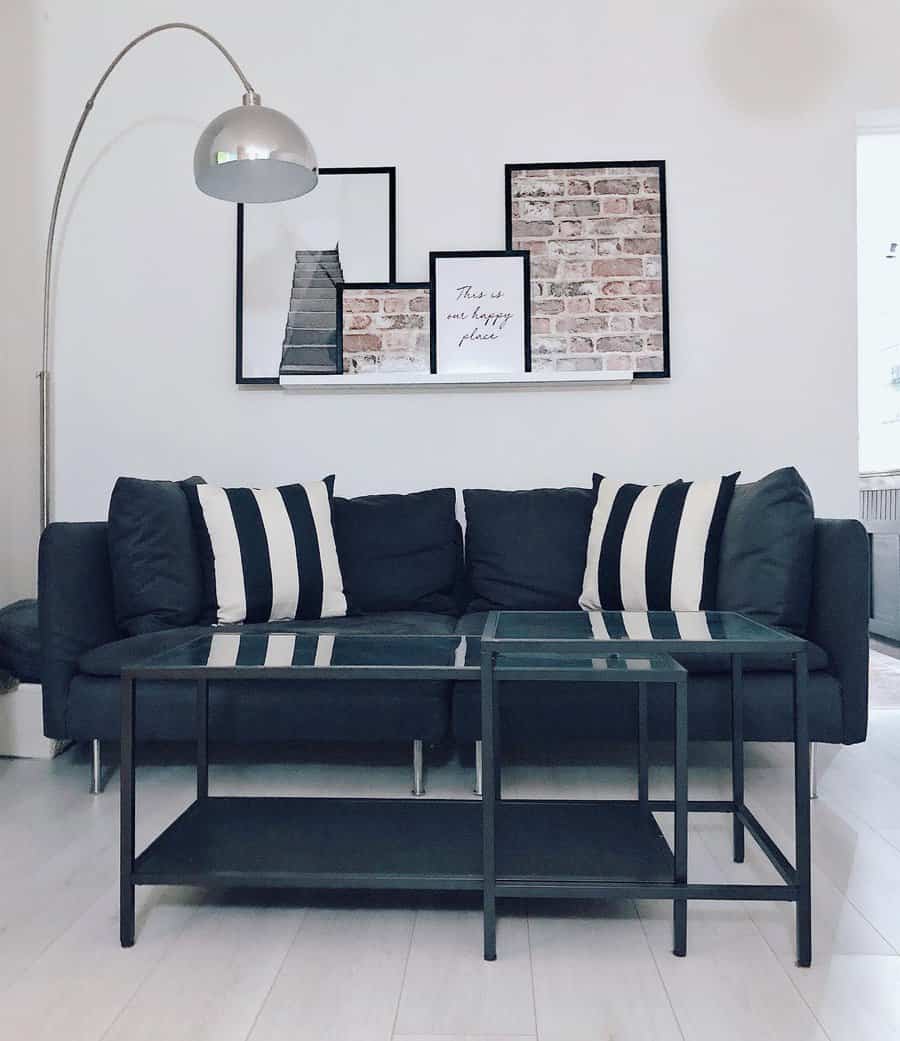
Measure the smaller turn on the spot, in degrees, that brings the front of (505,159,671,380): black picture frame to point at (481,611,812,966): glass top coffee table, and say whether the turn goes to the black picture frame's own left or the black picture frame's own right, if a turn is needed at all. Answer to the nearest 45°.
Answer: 0° — it already faces it

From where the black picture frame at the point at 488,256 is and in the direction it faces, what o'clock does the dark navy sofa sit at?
The dark navy sofa is roughly at 12 o'clock from the black picture frame.

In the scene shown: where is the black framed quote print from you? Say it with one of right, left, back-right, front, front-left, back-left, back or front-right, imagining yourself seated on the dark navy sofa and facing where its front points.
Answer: back

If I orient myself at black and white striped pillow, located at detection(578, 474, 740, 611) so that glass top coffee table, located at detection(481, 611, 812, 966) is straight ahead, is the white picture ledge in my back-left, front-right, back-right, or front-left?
back-right

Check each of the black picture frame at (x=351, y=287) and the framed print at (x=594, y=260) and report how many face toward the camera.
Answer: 2

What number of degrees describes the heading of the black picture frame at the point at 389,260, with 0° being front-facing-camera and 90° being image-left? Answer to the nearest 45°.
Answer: approximately 0°
